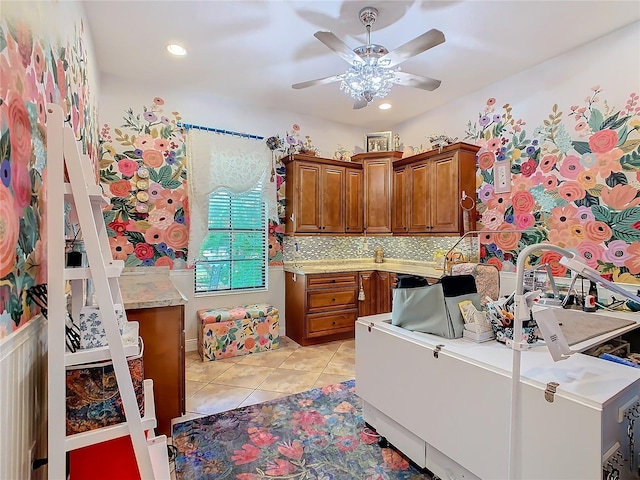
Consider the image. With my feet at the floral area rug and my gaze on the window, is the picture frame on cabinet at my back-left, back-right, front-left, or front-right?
front-right

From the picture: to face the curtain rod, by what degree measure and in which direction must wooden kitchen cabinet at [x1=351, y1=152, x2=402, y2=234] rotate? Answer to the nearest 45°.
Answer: approximately 45° to its right

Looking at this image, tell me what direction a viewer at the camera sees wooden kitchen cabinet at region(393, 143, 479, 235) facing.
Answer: facing the viewer and to the left of the viewer

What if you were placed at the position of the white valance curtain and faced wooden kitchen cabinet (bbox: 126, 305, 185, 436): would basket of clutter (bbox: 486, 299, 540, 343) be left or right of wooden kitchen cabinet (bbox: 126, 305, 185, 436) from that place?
left

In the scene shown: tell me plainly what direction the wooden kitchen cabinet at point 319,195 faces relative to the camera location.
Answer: facing the viewer and to the right of the viewer

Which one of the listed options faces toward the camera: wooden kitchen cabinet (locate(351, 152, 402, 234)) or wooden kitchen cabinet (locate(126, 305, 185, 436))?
wooden kitchen cabinet (locate(351, 152, 402, 234))

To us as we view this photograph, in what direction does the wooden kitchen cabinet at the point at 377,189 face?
facing the viewer

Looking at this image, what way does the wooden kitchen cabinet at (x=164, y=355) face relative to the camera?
to the viewer's right

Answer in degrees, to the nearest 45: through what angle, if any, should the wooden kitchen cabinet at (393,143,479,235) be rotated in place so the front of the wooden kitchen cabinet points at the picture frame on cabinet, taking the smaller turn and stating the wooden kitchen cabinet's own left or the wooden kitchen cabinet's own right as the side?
approximately 90° to the wooden kitchen cabinet's own right

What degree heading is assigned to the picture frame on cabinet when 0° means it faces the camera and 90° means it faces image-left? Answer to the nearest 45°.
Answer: approximately 0°

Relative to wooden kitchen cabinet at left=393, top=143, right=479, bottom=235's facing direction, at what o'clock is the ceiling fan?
The ceiling fan is roughly at 11 o'clock from the wooden kitchen cabinet.
